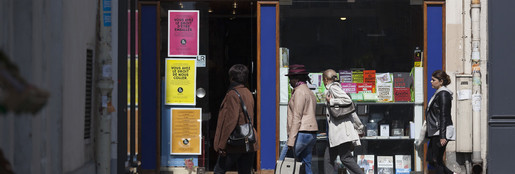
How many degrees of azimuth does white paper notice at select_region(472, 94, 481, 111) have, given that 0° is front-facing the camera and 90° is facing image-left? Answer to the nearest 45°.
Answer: approximately 0°

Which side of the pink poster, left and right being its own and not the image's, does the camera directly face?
front

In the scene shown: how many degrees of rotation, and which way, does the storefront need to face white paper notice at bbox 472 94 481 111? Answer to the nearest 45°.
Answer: approximately 90° to its left

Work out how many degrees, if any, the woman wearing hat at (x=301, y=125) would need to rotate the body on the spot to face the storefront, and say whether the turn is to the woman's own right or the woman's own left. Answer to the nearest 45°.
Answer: approximately 90° to the woman's own right

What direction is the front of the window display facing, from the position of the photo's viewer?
facing the viewer

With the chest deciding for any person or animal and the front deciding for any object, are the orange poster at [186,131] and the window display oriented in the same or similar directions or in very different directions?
same or similar directions

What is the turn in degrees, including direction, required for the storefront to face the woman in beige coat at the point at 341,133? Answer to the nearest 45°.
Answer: approximately 45° to its left

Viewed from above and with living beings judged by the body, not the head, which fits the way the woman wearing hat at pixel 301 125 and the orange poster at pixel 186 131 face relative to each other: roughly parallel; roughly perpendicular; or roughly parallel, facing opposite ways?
roughly perpendicular

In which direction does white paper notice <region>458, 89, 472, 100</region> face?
toward the camera

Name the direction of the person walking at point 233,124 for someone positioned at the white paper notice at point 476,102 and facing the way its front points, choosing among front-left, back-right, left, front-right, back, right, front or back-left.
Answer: front-right
